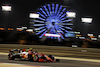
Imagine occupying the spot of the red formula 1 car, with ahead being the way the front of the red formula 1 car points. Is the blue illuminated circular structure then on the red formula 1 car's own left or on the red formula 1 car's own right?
on the red formula 1 car's own left

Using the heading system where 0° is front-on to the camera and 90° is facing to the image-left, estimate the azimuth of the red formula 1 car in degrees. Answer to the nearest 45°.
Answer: approximately 315°
